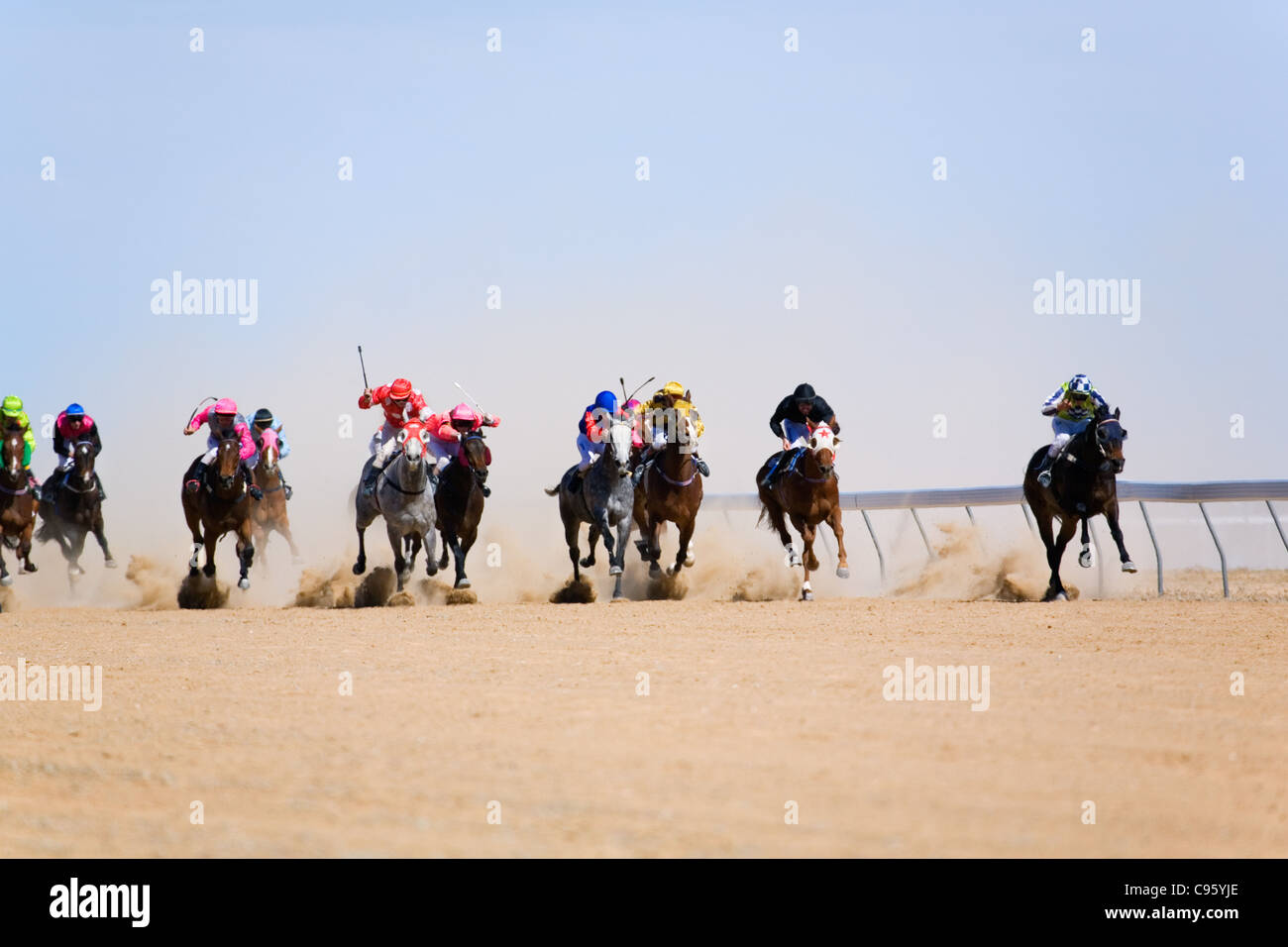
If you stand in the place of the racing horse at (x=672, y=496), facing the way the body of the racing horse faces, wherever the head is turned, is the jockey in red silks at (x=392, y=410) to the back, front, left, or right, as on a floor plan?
right

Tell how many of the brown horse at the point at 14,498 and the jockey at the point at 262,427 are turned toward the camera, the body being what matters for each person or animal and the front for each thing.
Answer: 2

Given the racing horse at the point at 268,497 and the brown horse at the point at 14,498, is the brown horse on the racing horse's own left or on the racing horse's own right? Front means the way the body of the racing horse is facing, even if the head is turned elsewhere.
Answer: on the racing horse's own right

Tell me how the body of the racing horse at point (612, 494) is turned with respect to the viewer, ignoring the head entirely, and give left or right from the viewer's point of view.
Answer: facing the viewer and to the right of the viewer

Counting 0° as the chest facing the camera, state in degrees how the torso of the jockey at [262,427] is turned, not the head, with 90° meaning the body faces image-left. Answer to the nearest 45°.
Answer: approximately 0°

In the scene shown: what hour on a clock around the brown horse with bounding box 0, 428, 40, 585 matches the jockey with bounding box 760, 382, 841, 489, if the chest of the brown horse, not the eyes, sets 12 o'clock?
The jockey is roughly at 10 o'clock from the brown horse.

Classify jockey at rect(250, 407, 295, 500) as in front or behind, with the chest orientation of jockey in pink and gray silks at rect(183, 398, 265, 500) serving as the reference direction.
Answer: behind

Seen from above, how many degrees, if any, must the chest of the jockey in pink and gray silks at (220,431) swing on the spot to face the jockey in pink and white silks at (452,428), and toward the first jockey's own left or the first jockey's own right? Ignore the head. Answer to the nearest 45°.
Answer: approximately 90° to the first jockey's own left
